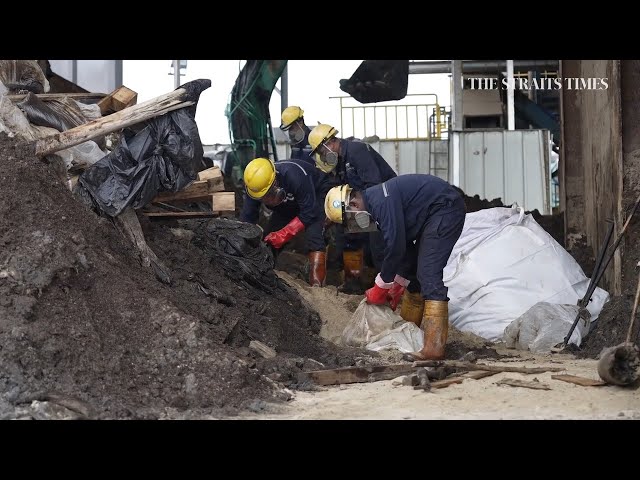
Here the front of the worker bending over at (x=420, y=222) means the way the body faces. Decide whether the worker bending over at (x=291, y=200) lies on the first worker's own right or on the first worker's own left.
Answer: on the first worker's own right

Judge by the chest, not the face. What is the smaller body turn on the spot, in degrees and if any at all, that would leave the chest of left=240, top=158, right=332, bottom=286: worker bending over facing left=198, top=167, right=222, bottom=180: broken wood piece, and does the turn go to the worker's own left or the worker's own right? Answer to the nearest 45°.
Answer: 0° — they already face it

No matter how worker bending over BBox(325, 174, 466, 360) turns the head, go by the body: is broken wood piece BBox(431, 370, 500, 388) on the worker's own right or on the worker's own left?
on the worker's own left

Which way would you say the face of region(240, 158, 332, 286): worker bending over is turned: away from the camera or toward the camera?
toward the camera

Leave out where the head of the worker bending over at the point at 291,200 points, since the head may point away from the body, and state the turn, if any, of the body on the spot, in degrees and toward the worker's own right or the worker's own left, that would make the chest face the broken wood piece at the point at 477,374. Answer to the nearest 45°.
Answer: approximately 45° to the worker's own left

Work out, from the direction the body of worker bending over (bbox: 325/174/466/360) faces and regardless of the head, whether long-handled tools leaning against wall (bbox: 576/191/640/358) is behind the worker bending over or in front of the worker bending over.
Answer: behind

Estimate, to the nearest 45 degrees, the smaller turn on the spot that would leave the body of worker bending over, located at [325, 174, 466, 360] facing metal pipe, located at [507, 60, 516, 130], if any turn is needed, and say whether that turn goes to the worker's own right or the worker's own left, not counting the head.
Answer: approximately 90° to the worker's own right

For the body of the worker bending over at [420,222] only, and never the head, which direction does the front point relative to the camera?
to the viewer's left

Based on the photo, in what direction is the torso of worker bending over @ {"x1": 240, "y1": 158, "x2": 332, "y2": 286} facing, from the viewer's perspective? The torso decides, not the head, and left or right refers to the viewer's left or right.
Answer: facing the viewer and to the left of the viewer

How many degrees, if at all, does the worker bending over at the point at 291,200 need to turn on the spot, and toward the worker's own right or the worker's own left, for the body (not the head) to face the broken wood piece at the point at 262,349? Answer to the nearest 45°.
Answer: approximately 45° to the worker's own left

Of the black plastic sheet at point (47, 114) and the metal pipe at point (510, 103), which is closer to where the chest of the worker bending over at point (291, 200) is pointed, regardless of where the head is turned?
the black plastic sheet

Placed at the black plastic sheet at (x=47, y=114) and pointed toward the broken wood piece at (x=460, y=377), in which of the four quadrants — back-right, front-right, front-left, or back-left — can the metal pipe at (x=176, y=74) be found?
back-left

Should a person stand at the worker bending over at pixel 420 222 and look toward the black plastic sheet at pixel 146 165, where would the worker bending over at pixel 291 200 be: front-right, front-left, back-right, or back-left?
front-right

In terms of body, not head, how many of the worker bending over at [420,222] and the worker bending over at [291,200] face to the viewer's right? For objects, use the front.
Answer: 0

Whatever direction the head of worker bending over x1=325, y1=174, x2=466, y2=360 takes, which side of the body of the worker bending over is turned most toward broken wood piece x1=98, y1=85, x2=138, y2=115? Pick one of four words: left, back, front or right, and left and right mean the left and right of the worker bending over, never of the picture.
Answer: front
